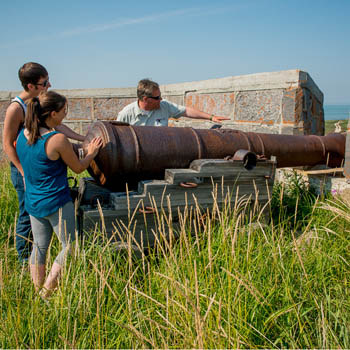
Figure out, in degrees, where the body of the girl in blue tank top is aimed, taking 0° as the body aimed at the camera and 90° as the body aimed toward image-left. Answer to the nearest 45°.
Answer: approximately 225°

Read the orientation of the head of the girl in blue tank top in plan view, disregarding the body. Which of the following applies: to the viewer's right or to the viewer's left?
to the viewer's right

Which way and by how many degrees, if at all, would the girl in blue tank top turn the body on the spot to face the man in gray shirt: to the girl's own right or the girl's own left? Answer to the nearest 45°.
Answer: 0° — they already face them

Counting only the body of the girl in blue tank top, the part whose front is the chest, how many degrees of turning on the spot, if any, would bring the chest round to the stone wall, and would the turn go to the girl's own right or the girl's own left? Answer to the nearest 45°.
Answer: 0° — they already face it
